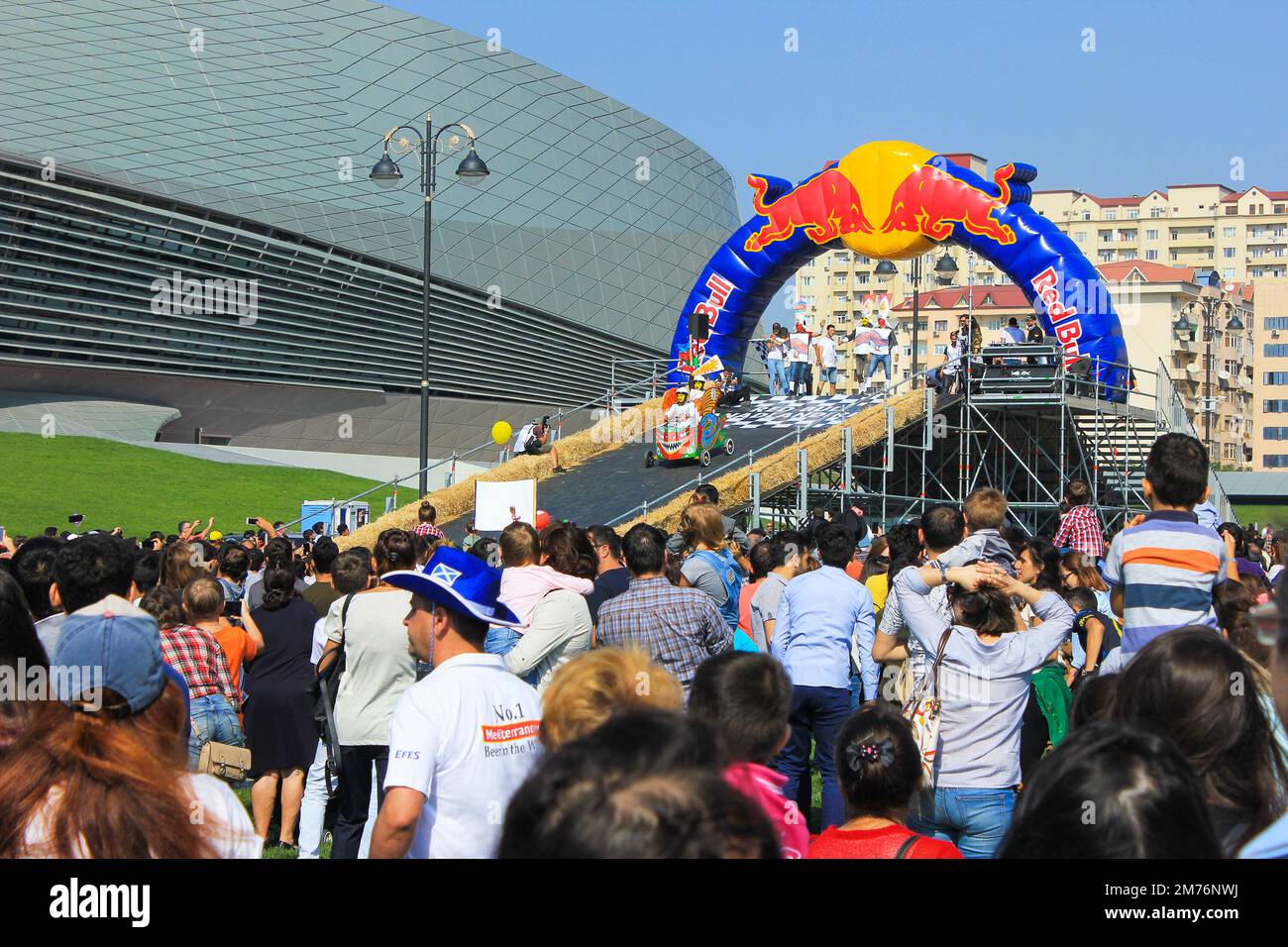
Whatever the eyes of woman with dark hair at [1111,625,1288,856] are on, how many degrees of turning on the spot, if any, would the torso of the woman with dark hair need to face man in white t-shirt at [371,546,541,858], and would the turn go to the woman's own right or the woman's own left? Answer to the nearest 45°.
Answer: approximately 45° to the woman's own left

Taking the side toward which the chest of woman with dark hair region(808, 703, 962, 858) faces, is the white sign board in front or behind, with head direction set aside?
in front

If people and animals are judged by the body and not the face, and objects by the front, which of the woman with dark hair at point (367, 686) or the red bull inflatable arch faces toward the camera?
the red bull inflatable arch

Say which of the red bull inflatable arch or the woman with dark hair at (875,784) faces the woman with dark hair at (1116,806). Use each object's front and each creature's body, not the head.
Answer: the red bull inflatable arch

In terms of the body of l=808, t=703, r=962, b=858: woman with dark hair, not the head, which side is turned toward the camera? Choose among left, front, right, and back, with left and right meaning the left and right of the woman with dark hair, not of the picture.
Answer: back

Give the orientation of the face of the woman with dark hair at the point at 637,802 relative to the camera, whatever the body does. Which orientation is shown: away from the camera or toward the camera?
away from the camera

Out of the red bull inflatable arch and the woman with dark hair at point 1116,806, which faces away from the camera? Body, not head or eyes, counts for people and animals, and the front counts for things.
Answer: the woman with dark hair

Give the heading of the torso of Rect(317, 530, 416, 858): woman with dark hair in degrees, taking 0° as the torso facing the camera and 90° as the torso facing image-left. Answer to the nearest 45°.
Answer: approximately 180°

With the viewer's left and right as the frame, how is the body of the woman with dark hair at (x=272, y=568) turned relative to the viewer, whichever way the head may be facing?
facing away from the viewer

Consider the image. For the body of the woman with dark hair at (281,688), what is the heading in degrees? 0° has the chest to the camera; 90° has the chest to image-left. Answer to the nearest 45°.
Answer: approximately 180°

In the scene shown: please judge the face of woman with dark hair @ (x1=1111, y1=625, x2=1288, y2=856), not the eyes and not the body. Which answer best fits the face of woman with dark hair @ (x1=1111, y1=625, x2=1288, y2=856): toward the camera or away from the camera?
away from the camera

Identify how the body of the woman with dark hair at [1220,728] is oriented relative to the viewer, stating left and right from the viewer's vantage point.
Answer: facing away from the viewer and to the left of the viewer

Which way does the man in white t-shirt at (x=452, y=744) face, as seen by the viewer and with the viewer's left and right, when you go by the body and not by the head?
facing away from the viewer and to the left of the viewer

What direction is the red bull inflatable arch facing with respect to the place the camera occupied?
facing the viewer

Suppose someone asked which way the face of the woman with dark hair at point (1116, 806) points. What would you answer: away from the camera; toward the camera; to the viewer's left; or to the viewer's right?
away from the camera

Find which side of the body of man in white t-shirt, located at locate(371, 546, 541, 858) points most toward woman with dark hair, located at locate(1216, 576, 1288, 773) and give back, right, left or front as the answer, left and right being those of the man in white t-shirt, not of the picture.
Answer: right

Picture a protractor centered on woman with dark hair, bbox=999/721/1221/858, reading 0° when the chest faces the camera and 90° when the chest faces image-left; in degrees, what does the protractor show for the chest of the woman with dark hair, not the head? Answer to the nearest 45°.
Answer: approximately 180°

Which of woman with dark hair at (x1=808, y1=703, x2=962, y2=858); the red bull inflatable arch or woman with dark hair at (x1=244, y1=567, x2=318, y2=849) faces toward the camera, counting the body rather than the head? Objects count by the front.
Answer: the red bull inflatable arch
